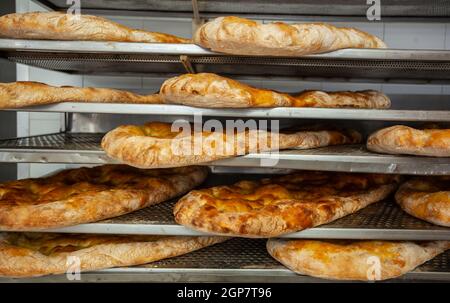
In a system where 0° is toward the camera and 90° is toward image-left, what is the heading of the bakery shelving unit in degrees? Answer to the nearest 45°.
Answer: approximately 0°
